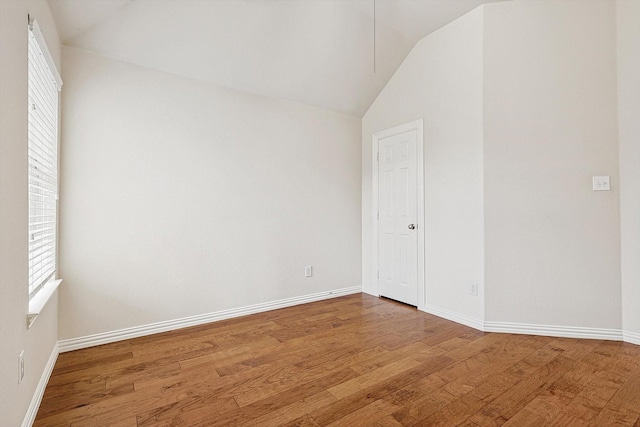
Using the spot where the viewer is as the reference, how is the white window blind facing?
facing to the right of the viewer

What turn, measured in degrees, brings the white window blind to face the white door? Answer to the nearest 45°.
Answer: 0° — it already faces it
